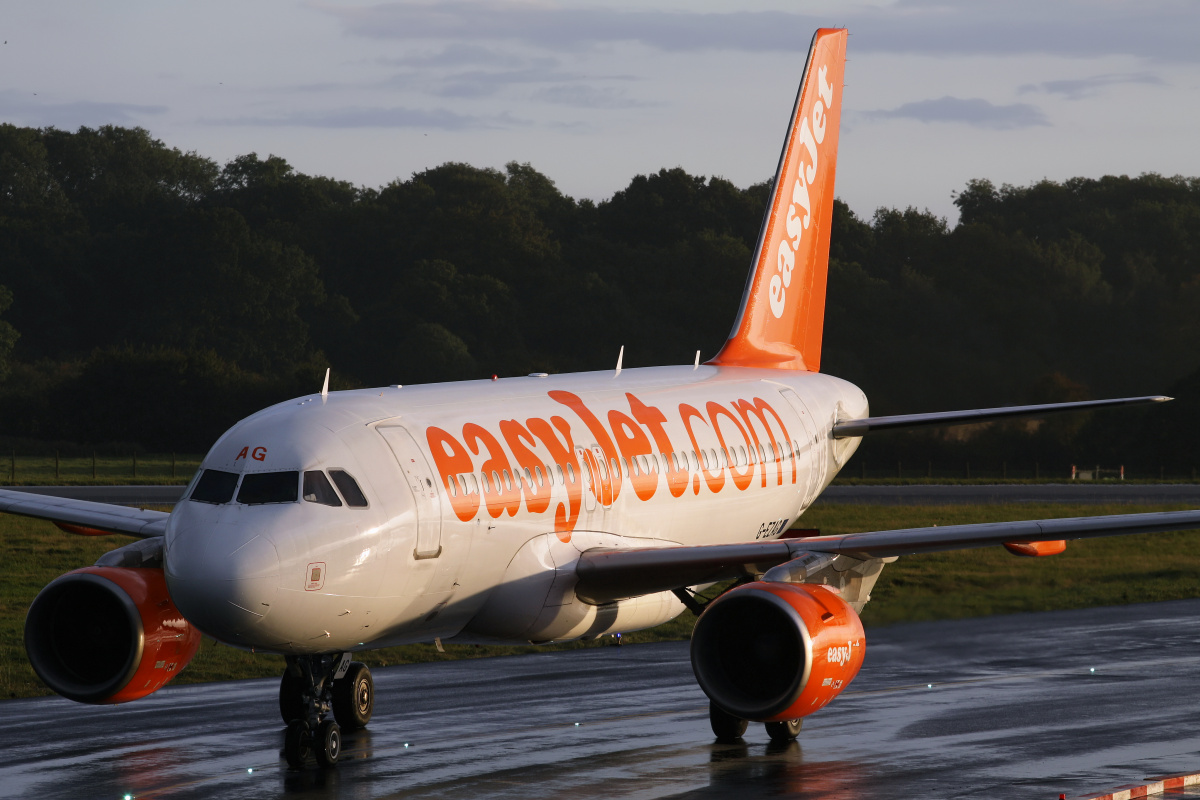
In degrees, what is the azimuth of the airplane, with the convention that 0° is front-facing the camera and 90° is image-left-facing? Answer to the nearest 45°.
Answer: approximately 45°
